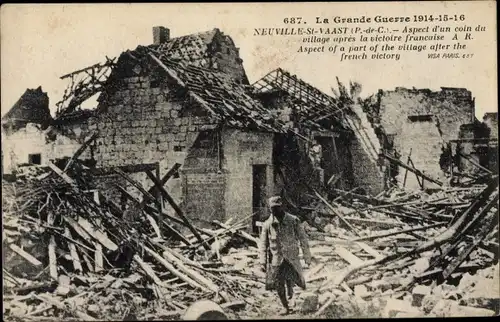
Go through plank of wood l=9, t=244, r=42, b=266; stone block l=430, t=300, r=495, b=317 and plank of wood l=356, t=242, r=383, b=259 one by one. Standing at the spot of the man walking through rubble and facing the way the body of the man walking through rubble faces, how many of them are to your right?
1

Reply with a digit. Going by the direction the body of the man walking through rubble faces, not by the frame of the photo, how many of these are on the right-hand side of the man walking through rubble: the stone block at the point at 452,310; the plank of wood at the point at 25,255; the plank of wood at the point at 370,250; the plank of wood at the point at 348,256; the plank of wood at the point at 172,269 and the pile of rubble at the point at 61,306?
3

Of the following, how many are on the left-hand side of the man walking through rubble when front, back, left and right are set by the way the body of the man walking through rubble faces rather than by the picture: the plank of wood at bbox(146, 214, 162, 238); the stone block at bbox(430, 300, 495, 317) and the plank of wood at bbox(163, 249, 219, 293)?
1

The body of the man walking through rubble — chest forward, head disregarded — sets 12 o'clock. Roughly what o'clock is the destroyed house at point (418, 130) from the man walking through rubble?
The destroyed house is roughly at 7 o'clock from the man walking through rubble.

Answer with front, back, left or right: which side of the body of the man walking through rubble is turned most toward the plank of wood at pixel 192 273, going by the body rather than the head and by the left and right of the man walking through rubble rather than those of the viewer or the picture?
right

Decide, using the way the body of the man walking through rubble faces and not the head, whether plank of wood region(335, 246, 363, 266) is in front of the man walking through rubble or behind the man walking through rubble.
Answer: behind

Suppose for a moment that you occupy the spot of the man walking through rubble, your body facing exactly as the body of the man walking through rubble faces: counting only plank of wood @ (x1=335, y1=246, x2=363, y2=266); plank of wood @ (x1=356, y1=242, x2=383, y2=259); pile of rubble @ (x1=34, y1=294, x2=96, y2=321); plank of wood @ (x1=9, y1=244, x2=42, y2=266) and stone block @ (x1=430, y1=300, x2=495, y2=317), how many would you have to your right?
2

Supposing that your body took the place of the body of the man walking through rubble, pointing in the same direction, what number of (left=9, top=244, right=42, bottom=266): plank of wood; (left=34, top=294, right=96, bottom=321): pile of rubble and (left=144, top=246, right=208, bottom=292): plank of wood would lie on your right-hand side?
3

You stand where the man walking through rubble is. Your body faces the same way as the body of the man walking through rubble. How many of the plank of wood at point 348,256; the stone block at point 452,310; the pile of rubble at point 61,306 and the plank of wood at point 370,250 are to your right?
1

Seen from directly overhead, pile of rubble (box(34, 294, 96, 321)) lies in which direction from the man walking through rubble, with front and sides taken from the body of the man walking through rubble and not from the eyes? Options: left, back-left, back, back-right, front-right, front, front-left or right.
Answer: right

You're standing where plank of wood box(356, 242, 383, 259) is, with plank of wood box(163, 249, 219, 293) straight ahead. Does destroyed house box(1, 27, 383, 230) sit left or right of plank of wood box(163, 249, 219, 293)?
right

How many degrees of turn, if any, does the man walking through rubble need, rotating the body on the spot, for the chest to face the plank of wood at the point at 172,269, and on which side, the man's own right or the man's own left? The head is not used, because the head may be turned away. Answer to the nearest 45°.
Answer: approximately 90° to the man's own right
